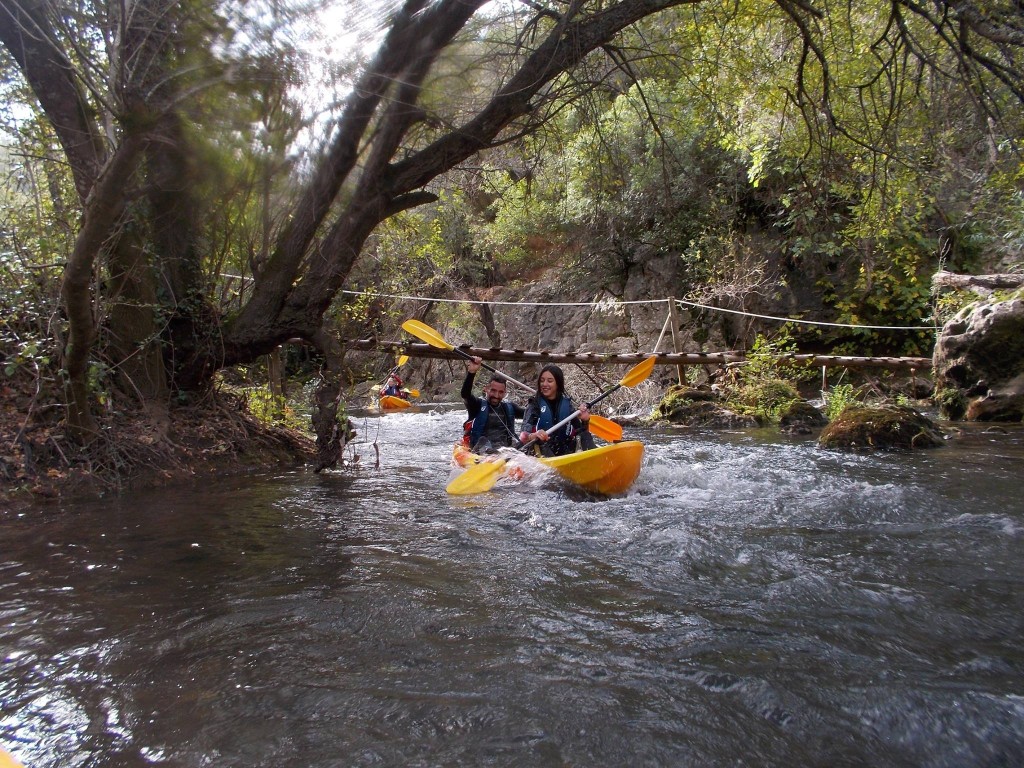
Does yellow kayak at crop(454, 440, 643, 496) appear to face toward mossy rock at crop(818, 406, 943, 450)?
no

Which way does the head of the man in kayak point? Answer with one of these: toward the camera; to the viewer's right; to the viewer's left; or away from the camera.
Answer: toward the camera

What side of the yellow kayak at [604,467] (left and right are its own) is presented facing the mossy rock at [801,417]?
left

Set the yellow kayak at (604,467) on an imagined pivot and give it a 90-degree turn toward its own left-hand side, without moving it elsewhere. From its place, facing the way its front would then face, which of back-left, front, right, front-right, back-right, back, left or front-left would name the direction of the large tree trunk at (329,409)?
back-left

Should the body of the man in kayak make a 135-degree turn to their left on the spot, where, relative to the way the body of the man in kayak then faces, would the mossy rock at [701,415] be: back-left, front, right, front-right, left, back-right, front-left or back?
front-right

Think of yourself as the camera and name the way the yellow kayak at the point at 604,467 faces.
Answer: facing the viewer and to the right of the viewer
